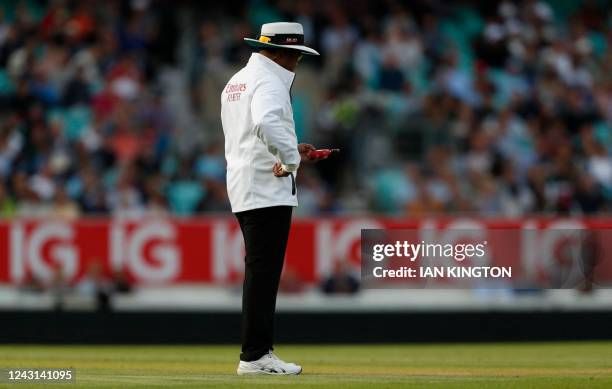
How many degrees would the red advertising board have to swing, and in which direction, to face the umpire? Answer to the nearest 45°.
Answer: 0° — it already faces them

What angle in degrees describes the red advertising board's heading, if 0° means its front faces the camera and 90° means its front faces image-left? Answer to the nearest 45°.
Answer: approximately 0°

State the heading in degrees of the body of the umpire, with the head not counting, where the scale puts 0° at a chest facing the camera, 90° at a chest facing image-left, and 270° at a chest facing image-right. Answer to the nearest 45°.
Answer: approximately 225°

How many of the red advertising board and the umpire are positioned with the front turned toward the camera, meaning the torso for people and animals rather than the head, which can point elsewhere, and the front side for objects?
1

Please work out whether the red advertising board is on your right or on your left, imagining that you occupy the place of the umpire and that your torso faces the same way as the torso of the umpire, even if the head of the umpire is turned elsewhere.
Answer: on your left
